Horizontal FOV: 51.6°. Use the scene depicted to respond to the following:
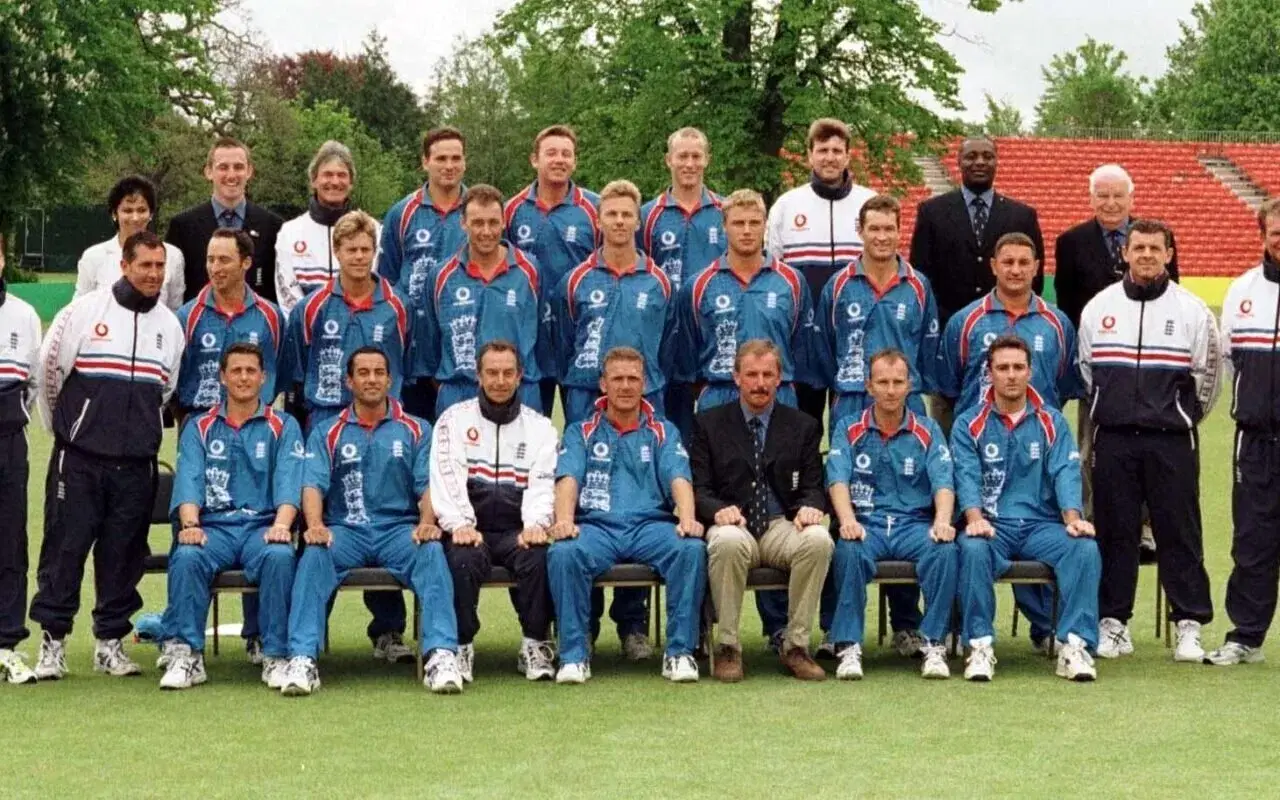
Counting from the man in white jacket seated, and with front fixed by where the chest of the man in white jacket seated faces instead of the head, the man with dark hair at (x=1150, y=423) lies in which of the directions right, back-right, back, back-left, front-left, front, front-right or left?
left

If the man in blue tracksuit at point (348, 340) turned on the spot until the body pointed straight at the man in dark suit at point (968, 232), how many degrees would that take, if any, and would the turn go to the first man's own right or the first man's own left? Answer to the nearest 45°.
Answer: approximately 90° to the first man's own left

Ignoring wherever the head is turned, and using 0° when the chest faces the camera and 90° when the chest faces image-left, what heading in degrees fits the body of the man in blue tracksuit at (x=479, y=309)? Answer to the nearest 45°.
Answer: approximately 0°

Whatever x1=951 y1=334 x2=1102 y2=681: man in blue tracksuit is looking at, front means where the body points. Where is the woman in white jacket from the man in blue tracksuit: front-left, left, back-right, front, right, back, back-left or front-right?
right

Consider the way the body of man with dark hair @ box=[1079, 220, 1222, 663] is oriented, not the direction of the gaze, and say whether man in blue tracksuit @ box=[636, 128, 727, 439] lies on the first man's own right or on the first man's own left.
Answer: on the first man's own right

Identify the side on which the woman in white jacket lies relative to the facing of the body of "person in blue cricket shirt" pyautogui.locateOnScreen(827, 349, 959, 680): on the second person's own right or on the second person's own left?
on the second person's own right

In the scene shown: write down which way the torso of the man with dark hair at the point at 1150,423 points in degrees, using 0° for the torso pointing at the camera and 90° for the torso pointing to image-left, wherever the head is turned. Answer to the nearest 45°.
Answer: approximately 0°
